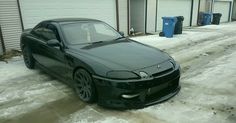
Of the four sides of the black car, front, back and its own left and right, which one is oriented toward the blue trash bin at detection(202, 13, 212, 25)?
left

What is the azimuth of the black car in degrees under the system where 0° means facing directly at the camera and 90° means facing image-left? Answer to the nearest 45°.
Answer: approximately 315°

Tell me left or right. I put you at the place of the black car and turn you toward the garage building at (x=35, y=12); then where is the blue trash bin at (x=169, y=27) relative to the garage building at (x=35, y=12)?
right

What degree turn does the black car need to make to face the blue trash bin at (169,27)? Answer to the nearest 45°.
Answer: approximately 90° to its left

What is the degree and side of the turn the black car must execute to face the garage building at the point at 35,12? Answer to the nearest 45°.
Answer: approximately 180°
